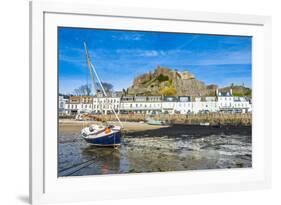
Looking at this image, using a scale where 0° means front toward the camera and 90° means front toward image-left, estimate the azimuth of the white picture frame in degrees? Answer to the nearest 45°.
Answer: approximately 315°
